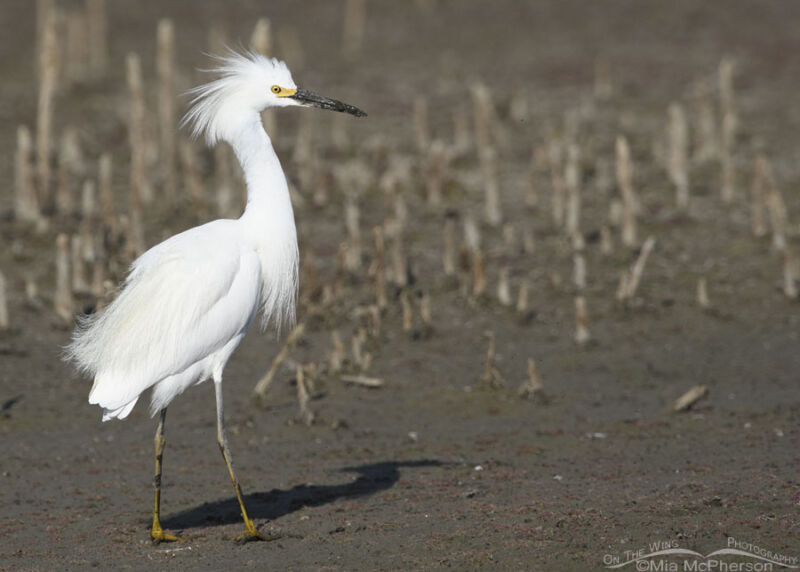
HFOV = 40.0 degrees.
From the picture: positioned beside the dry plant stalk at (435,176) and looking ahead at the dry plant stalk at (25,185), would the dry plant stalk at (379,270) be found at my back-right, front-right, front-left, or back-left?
front-left

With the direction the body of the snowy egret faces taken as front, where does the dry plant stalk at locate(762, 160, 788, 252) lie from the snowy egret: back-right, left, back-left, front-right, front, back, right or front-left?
front-left

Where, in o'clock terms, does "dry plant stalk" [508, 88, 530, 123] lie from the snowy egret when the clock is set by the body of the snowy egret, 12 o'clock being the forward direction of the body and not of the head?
The dry plant stalk is roughly at 10 o'clock from the snowy egret.

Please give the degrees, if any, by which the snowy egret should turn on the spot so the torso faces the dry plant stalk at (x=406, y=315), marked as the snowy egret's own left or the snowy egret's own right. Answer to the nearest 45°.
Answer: approximately 45° to the snowy egret's own left

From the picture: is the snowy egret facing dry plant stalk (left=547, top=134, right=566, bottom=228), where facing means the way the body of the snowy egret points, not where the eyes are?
no

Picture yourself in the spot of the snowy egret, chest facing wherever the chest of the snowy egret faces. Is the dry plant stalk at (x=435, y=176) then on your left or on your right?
on your left

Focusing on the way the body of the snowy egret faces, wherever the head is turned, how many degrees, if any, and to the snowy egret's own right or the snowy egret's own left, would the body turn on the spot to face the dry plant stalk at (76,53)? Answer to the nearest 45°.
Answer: approximately 90° to the snowy egret's own left

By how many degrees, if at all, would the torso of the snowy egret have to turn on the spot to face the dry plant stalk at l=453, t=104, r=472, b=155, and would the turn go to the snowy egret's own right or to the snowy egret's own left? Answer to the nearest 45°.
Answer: approximately 90° to the snowy egret's own left

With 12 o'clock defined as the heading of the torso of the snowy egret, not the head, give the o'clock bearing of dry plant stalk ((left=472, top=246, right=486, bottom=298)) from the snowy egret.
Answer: The dry plant stalk is roughly at 10 o'clock from the snowy egret.

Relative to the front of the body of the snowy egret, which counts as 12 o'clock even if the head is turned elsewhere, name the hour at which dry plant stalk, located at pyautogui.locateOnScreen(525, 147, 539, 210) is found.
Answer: The dry plant stalk is roughly at 10 o'clock from the snowy egret.

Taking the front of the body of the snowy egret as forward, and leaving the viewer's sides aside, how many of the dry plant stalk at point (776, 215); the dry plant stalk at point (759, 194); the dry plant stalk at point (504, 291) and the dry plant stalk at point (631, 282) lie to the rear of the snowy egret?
0

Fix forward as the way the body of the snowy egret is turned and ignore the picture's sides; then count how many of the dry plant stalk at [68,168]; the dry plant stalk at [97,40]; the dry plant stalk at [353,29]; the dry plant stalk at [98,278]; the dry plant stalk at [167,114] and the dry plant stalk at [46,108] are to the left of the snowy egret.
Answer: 6

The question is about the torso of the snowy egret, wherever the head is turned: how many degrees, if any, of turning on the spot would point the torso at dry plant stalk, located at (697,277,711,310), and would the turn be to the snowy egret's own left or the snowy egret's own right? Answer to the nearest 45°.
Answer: approximately 45° to the snowy egret's own left

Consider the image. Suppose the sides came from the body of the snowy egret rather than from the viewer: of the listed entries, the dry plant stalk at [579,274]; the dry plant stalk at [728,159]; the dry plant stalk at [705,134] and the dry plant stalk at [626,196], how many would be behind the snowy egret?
0

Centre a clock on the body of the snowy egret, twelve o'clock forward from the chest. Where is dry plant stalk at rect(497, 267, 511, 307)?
The dry plant stalk is roughly at 10 o'clock from the snowy egret.

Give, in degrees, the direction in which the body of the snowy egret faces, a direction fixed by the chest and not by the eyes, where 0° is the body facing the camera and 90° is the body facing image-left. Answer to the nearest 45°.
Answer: approximately 270°

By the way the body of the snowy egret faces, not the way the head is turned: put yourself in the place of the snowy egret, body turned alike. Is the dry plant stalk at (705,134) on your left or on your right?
on your left

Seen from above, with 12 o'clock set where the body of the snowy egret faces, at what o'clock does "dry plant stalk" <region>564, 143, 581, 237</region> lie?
The dry plant stalk is roughly at 10 o'clock from the snowy egret.

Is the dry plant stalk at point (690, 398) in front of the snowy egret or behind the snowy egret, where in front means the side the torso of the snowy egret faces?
in front

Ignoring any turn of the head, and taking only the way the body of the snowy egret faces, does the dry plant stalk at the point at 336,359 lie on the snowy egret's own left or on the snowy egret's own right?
on the snowy egret's own left

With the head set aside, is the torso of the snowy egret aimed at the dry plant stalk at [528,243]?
no

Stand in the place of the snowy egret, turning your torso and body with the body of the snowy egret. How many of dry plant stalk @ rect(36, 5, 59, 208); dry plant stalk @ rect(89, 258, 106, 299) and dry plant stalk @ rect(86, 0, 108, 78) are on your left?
3

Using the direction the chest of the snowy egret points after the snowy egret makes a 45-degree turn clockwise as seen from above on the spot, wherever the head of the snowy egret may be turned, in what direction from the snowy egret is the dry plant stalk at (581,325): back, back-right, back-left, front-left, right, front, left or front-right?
left
